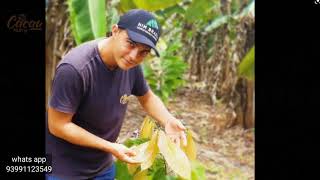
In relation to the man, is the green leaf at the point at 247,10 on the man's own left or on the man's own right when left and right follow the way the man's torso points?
on the man's own left

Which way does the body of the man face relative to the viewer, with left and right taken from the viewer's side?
facing the viewer and to the right of the viewer

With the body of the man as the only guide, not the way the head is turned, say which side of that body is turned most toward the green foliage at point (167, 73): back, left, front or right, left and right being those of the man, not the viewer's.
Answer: left

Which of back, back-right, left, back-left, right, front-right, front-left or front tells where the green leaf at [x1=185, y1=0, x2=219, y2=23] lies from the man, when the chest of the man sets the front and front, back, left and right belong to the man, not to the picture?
left

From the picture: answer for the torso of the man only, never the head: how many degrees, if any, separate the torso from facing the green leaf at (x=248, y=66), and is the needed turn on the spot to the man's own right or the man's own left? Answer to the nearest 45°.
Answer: approximately 90° to the man's own left

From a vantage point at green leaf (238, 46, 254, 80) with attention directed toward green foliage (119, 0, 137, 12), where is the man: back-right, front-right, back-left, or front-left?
front-left
